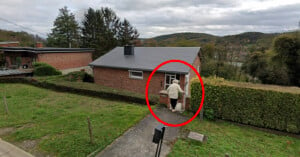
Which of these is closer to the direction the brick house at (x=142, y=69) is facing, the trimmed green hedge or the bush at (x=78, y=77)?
the trimmed green hedge

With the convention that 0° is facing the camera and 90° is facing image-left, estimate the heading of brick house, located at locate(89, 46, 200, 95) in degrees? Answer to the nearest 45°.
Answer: approximately 0°

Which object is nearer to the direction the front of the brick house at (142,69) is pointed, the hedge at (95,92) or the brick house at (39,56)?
the hedge

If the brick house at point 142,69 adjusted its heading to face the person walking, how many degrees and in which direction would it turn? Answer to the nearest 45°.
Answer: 0° — it already faces them

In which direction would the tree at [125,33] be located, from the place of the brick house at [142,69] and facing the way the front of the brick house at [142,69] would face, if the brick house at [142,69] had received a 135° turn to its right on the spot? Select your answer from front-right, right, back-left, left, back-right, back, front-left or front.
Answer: front-right

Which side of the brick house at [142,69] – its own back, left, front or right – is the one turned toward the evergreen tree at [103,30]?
back

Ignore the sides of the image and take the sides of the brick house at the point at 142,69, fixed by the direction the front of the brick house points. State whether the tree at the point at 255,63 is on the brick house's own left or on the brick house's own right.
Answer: on the brick house's own left

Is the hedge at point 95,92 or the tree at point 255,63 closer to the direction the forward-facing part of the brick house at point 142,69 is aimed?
the hedge
